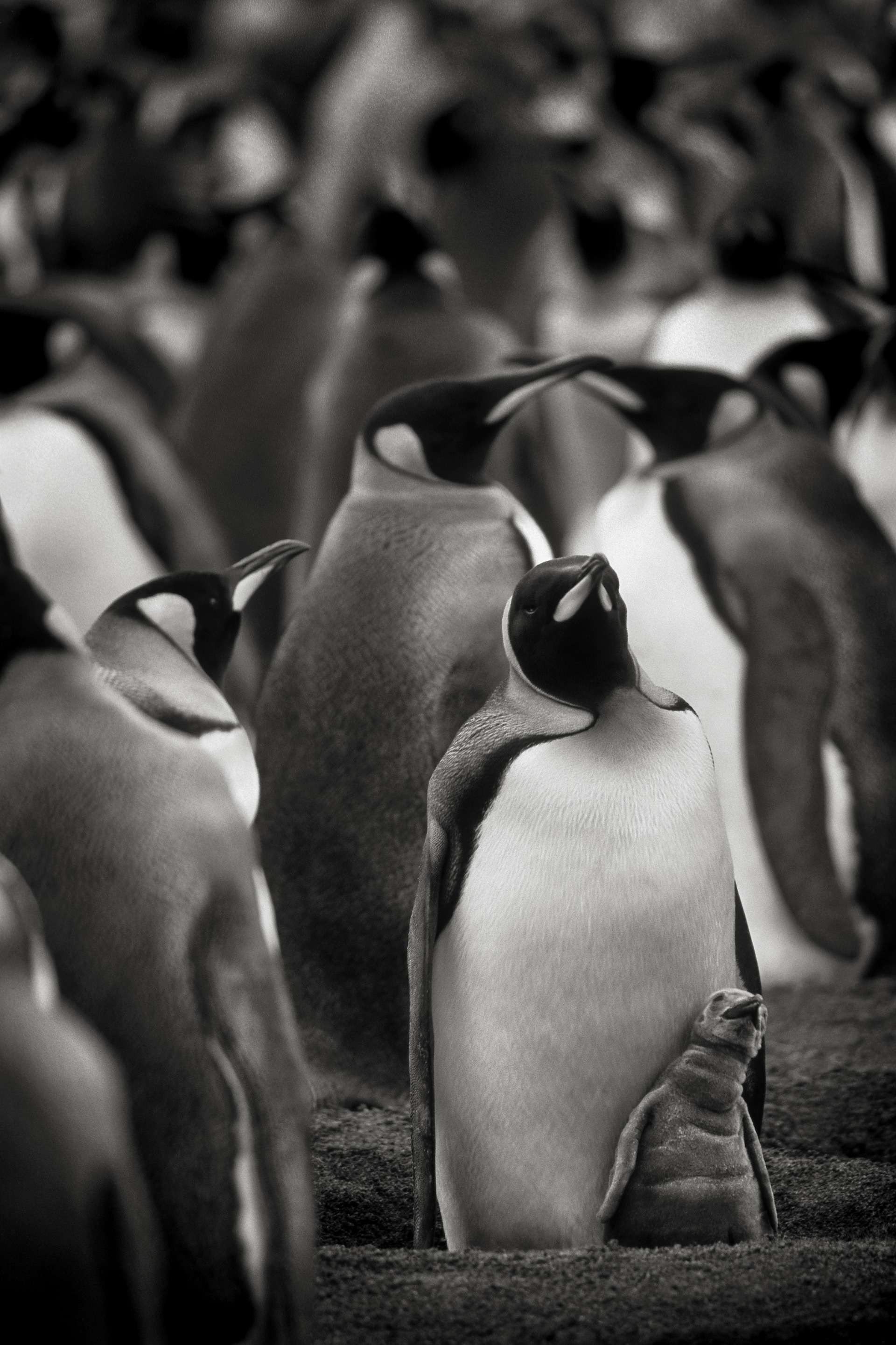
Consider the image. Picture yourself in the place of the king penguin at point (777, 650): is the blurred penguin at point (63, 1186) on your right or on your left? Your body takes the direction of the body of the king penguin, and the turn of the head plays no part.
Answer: on your left

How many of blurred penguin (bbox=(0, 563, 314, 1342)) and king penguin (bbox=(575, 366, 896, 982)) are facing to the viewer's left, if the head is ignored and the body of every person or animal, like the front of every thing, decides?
1

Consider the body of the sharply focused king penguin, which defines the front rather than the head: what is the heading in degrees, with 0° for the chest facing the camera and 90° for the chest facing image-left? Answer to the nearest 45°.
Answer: approximately 315°

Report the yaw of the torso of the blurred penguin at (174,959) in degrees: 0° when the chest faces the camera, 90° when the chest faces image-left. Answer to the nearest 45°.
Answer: approximately 225°

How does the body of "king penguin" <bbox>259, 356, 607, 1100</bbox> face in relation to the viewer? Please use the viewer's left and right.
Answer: facing away from the viewer and to the right of the viewer

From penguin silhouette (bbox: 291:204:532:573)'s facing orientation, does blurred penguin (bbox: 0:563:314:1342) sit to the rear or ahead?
to the rear

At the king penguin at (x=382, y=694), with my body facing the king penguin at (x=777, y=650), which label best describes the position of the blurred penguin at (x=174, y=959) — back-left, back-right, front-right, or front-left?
back-right

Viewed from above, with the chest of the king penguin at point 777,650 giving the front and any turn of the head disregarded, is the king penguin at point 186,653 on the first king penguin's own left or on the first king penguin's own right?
on the first king penguin's own left

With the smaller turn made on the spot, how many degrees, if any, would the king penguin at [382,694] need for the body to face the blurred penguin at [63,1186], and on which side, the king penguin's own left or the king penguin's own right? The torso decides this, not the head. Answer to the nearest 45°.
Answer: approximately 135° to the king penguin's own right

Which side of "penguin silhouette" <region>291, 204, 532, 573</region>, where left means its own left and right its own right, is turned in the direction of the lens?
back

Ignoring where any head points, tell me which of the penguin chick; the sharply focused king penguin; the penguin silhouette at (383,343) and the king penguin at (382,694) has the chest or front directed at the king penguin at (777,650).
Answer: the king penguin at (382,694)

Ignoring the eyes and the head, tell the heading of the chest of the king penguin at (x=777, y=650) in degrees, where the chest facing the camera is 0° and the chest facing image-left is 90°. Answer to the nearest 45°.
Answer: approximately 90°

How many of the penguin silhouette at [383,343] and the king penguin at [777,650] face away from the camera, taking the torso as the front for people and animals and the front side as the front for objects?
1

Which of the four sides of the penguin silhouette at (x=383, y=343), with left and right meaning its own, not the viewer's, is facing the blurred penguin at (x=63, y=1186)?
back
